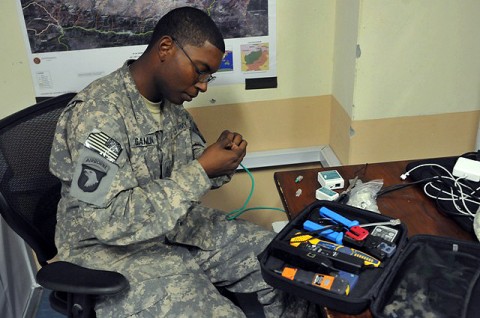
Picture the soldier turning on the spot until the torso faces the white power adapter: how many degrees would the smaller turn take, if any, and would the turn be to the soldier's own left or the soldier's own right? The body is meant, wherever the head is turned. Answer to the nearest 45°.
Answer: approximately 45° to the soldier's own left

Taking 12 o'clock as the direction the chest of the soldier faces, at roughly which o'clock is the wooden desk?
The wooden desk is roughly at 11 o'clock from the soldier.

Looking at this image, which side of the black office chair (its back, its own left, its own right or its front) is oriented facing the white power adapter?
front

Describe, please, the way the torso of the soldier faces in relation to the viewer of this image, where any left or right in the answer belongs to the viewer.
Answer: facing the viewer and to the right of the viewer

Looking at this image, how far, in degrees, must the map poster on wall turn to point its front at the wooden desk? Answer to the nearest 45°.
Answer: approximately 45° to its left

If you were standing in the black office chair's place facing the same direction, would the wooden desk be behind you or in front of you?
in front

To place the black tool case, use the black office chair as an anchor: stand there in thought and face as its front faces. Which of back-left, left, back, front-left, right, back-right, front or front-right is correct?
front

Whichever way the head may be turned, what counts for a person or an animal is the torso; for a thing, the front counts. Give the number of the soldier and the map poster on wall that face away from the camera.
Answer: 0

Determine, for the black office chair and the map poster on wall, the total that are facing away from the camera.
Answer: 0

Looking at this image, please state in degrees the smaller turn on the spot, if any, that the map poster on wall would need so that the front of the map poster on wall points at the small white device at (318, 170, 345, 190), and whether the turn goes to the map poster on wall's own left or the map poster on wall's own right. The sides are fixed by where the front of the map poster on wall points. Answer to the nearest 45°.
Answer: approximately 45° to the map poster on wall's own left

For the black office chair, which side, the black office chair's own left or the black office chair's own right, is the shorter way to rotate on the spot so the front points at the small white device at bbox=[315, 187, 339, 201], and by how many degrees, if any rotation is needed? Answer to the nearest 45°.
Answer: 0° — it already faces it

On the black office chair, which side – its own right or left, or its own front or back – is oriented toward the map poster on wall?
left

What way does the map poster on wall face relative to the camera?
toward the camera

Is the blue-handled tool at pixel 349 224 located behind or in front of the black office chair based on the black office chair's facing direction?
in front

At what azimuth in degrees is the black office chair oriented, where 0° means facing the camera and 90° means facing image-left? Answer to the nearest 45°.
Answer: approximately 315°
